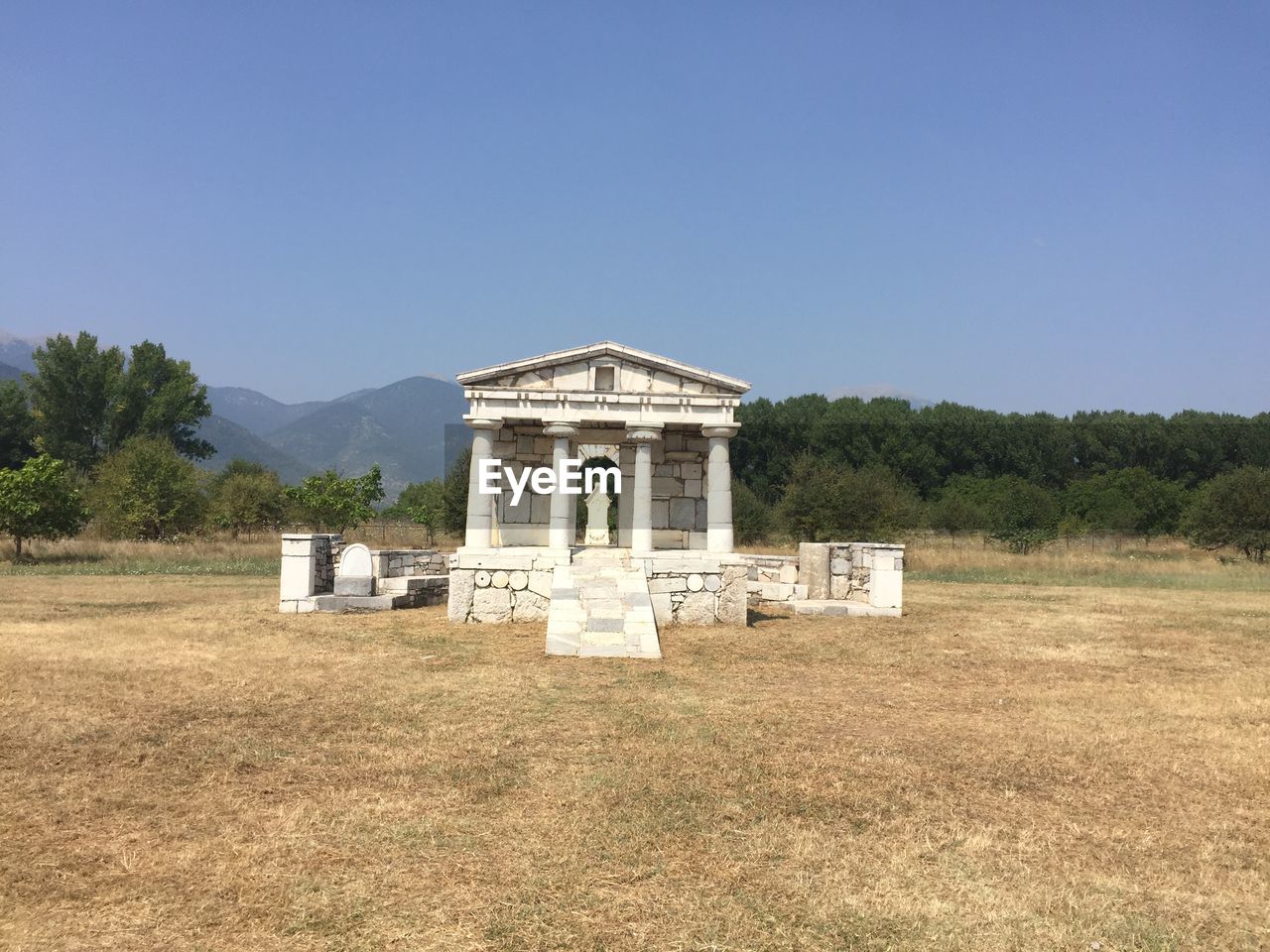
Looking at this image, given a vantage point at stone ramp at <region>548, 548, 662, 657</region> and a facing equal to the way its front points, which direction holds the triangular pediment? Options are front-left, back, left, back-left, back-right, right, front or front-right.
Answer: back

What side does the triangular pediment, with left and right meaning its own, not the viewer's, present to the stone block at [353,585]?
right

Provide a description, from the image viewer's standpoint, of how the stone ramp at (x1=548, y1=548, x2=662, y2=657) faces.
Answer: facing the viewer

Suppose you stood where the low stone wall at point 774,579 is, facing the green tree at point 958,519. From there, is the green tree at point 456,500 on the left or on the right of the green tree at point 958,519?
left

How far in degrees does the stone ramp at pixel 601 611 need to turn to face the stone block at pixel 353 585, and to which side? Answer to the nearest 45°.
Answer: approximately 135° to its right

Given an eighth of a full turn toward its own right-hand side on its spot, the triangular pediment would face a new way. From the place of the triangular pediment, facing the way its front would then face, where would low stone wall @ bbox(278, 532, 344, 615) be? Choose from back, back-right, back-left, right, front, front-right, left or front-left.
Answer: front-right

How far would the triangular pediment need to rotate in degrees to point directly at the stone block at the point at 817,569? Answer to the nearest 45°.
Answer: approximately 90° to its left

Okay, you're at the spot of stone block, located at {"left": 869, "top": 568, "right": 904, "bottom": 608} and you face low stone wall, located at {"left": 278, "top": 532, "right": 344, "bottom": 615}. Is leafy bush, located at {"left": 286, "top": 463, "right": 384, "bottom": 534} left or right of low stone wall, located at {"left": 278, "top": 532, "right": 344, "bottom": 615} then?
right

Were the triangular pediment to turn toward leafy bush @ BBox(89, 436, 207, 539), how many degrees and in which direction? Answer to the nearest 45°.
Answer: approximately 135° to its right

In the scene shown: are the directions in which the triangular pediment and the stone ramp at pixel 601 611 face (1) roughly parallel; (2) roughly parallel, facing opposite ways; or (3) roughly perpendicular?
roughly parallel

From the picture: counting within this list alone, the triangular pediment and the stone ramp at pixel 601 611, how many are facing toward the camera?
2

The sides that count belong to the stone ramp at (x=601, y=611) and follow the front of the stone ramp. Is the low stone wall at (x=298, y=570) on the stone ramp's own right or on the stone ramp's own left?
on the stone ramp's own right

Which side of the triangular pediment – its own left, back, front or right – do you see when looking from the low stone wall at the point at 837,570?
left

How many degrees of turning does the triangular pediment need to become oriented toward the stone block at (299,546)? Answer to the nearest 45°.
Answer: approximately 90° to its right

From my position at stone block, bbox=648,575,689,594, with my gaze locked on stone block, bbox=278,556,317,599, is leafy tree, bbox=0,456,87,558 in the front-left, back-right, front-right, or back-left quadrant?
front-right

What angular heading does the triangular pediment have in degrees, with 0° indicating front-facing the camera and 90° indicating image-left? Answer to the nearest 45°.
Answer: approximately 0°
